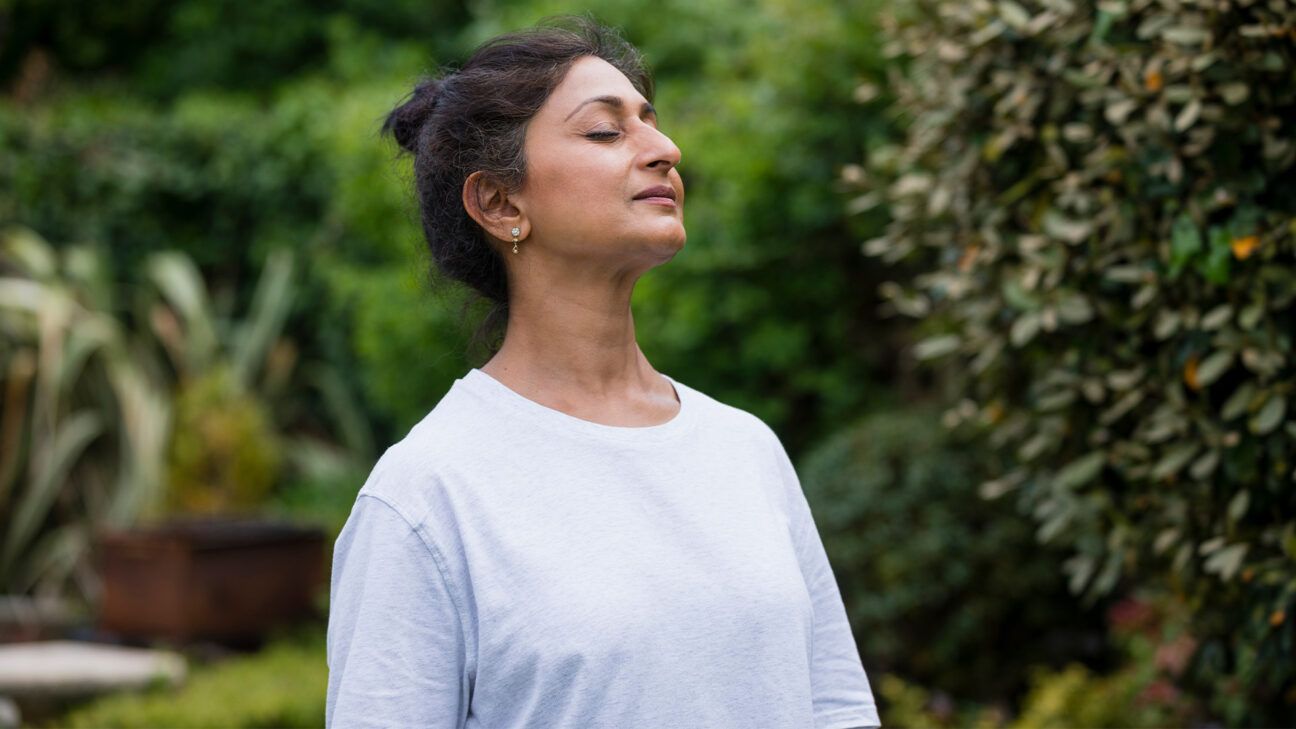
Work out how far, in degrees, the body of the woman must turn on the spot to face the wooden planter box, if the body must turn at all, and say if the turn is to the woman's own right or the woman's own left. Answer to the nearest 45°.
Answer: approximately 135° to the woman's own left

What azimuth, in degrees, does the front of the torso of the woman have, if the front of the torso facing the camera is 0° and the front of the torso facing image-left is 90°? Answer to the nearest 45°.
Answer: approximately 315°

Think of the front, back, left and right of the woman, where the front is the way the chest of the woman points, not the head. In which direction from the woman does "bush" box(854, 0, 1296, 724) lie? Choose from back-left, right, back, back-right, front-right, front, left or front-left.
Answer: left
